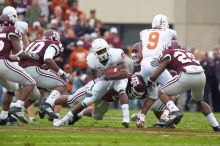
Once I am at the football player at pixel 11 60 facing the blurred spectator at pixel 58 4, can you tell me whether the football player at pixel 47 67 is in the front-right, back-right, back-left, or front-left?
front-right

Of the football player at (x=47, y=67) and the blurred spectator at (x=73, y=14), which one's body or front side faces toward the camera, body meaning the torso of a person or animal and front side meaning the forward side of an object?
the blurred spectator

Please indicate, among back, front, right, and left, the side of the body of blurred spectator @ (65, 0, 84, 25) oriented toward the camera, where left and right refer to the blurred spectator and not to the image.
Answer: front

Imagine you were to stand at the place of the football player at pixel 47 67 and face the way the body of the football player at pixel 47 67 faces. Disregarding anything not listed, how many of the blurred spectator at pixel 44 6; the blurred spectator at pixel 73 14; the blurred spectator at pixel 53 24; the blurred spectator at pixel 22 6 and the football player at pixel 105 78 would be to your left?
4

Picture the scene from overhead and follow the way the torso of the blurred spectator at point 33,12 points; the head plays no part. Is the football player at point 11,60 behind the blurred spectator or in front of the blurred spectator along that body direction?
in front

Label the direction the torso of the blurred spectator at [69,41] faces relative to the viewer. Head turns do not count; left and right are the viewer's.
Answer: facing the viewer

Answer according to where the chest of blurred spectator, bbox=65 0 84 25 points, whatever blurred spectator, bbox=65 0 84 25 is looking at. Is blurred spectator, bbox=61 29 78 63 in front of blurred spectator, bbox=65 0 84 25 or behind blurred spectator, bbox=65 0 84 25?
in front

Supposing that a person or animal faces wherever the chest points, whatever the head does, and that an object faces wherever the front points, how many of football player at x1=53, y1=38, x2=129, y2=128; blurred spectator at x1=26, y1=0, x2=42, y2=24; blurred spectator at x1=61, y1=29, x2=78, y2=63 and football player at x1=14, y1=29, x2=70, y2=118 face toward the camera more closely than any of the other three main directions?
3

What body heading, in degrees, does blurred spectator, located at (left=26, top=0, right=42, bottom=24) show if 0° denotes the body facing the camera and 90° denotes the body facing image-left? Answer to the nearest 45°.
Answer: approximately 0°

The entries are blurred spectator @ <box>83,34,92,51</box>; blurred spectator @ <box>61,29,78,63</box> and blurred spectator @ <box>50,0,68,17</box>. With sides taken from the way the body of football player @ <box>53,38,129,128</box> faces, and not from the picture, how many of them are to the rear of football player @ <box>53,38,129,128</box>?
3

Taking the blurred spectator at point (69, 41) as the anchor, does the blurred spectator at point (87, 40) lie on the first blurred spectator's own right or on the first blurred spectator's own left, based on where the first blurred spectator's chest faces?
on the first blurred spectator's own left

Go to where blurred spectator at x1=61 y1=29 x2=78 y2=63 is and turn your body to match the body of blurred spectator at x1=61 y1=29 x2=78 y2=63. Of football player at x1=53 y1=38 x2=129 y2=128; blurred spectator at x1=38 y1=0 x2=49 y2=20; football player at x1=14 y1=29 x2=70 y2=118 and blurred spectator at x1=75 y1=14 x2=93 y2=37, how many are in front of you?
2

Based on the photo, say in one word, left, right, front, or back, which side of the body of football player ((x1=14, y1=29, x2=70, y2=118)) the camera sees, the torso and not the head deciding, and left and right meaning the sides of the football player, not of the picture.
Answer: right

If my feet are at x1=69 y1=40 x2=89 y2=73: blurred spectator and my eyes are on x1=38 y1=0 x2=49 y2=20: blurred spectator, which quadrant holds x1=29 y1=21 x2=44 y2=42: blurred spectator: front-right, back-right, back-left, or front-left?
front-left

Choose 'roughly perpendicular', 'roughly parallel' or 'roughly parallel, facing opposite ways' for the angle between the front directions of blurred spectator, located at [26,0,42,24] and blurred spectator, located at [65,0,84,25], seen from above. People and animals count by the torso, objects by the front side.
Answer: roughly parallel

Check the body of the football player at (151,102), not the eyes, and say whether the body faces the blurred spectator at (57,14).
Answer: no

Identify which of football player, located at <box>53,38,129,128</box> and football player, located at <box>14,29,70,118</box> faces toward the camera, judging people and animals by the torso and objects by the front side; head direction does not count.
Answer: football player, located at <box>53,38,129,128</box>

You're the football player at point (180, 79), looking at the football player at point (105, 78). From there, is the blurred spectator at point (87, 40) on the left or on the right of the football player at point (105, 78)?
right

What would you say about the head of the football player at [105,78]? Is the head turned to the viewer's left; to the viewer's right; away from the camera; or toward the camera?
toward the camera
